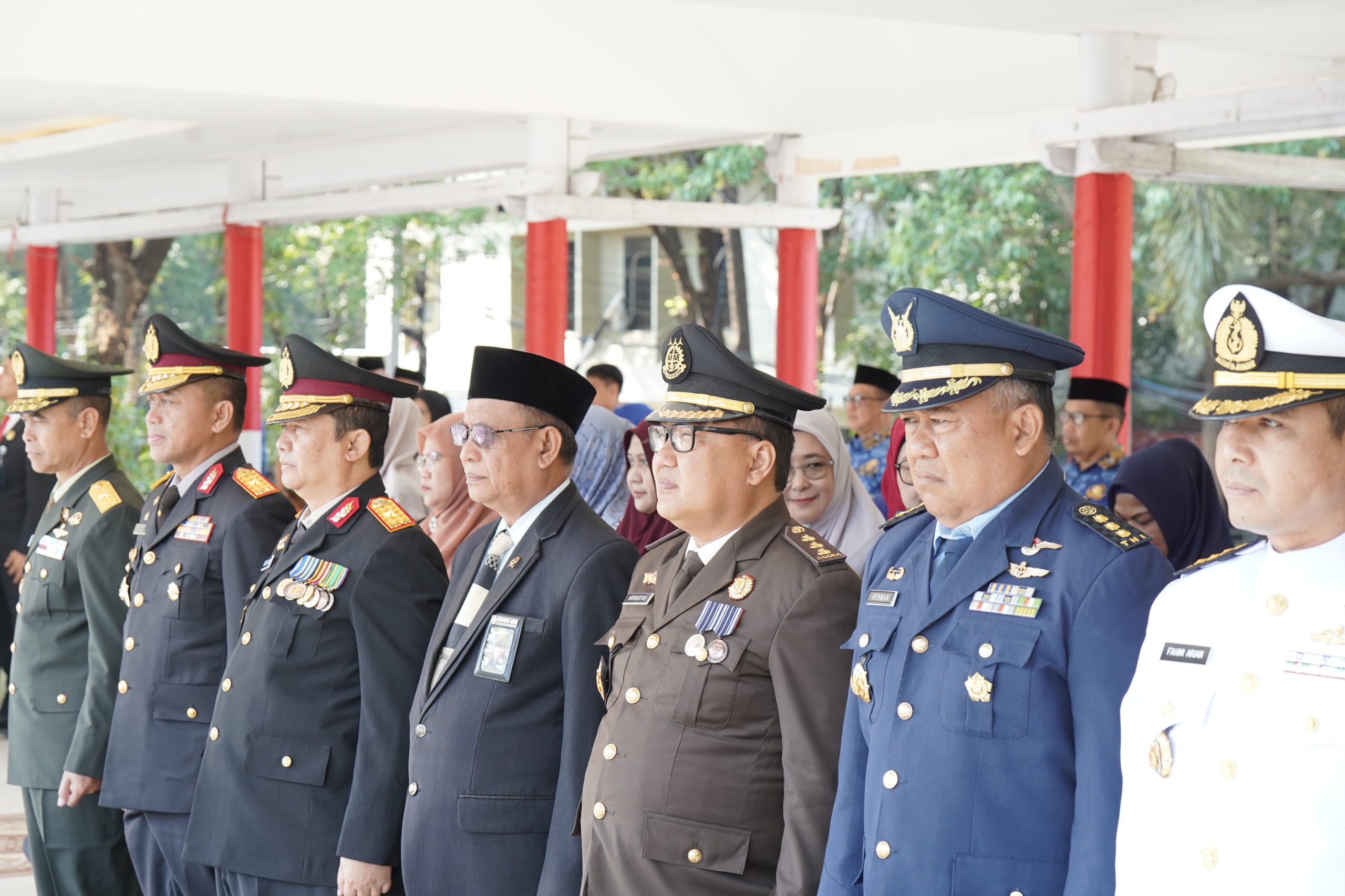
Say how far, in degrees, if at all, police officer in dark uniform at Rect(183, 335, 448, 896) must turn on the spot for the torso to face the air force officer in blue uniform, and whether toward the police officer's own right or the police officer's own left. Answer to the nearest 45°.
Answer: approximately 90° to the police officer's own left

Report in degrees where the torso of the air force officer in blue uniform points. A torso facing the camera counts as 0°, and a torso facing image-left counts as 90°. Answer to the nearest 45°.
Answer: approximately 45°

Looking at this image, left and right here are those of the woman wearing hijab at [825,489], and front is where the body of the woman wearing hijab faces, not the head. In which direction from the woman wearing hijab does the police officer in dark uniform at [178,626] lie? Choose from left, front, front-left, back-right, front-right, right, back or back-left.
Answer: front-right

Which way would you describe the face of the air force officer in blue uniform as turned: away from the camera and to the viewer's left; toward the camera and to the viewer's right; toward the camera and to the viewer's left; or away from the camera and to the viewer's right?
toward the camera and to the viewer's left

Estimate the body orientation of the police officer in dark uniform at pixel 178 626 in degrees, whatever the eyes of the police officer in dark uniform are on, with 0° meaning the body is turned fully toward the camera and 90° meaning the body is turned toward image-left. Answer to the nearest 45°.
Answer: approximately 45°

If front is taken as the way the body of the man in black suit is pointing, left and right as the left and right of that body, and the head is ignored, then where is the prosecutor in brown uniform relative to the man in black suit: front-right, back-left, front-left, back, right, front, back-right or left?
left

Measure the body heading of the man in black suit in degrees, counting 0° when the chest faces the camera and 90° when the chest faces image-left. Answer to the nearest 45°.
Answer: approximately 45°

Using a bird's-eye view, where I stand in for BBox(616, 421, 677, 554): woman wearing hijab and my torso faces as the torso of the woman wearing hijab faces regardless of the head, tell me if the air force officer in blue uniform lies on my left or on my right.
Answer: on my left

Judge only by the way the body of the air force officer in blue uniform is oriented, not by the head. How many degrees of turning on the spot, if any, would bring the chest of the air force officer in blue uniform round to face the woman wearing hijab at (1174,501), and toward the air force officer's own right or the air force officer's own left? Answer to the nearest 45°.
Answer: approximately 135° to the air force officer's own right

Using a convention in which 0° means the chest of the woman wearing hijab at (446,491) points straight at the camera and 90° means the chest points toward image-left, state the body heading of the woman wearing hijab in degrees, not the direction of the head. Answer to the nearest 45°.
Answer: approximately 45°
